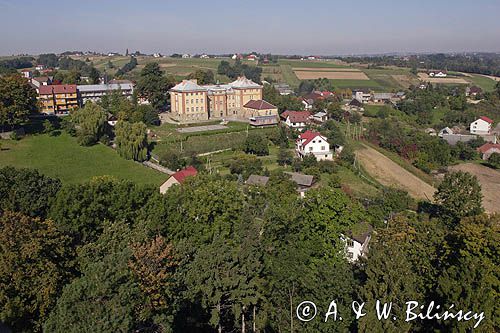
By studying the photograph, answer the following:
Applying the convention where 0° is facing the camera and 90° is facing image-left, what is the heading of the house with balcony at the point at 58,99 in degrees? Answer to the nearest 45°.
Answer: approximately 0°

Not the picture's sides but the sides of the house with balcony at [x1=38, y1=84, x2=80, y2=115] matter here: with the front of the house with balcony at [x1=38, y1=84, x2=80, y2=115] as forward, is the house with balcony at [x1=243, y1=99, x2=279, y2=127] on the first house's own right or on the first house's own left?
on the first house's own left

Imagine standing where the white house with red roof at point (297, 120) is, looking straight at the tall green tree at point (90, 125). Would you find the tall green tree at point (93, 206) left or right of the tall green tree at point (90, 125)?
left

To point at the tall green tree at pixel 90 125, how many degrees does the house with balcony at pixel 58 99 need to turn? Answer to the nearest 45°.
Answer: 0° — it already faces it

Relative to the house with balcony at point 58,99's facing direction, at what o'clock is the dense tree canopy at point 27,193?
The dense tree canopy is roughly at 12 o'clock from the house with balcony.

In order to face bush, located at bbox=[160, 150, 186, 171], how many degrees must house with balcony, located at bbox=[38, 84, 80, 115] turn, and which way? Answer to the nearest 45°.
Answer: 0° — it already faces it

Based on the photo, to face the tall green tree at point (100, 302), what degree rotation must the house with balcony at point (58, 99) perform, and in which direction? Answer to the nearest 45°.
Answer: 0° — it already faces it

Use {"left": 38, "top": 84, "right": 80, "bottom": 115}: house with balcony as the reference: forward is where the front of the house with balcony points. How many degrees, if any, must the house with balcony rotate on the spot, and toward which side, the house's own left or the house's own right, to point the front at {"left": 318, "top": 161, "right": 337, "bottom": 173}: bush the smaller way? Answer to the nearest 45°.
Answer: approximately 45° to the house's own left
